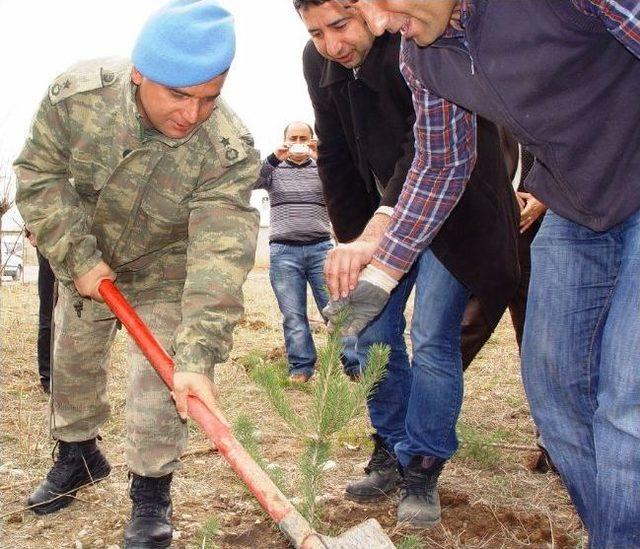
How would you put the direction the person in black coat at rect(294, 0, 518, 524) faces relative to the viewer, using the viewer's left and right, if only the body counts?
facing the viewer and to the left of the viewer

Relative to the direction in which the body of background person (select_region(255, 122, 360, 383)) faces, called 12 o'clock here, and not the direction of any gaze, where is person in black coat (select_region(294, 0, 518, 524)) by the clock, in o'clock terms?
The person in black coat is roughly at 12 o'clock from the background person.

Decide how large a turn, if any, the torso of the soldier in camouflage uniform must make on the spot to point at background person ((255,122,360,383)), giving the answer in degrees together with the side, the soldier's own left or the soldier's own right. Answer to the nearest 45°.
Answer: approximately 180°

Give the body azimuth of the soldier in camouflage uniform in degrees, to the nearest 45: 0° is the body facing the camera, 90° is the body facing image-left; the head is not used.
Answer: approximately 0°

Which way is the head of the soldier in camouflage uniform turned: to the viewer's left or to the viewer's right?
to the viewer's right

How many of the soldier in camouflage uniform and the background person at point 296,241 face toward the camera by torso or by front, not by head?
2

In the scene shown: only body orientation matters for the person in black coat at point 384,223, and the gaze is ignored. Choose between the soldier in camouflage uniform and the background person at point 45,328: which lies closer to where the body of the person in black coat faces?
the soldier in camouflage uniform

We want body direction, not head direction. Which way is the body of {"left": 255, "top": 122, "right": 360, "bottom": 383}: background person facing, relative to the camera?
toward the camera

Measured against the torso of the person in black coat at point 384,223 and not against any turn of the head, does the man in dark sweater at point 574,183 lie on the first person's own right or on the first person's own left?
on the first person's own left

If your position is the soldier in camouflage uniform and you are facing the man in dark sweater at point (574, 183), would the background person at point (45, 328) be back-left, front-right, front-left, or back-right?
back-left
